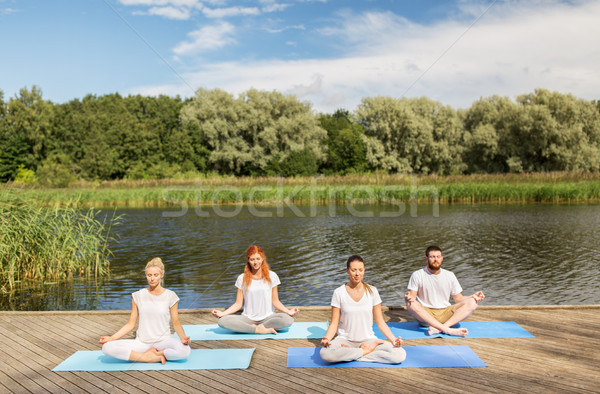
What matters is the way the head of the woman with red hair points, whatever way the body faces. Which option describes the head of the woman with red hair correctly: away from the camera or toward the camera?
toward the camera

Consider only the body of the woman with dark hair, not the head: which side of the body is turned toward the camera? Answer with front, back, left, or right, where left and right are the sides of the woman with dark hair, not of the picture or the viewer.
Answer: front

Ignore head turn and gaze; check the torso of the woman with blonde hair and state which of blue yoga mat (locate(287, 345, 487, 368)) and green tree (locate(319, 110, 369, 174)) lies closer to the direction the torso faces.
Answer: the blue yoga mat

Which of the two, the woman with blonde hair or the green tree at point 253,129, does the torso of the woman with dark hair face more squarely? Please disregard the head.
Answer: the woman with blonde hair

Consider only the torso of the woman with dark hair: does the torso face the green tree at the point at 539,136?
no

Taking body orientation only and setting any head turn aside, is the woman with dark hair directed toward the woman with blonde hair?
no

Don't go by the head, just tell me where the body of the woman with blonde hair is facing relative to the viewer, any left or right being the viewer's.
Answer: facing the viewer

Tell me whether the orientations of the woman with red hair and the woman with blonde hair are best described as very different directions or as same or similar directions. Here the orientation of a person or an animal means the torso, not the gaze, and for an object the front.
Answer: same or similar directions

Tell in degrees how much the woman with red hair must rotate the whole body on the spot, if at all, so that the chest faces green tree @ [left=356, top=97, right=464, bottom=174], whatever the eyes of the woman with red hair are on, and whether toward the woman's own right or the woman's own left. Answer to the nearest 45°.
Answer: approximately 180°

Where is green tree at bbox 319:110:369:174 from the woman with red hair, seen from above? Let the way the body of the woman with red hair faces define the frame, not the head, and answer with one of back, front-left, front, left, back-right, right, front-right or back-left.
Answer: back

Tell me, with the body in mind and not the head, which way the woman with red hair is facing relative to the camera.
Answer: toward the camera

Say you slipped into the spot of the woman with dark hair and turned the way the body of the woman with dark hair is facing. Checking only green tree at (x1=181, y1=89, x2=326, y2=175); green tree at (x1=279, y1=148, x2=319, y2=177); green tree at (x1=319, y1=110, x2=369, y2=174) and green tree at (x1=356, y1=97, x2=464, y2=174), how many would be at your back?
4

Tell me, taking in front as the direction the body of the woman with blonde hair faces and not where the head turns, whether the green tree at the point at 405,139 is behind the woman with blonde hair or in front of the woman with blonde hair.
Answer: behind

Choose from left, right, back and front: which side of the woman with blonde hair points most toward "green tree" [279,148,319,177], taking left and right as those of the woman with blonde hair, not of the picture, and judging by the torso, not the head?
back

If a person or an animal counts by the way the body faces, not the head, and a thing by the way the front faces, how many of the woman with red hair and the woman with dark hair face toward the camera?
2

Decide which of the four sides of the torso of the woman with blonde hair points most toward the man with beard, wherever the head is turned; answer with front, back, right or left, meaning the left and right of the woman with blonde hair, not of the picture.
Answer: left

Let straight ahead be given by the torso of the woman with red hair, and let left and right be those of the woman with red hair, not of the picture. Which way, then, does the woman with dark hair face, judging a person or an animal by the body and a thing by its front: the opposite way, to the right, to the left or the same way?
the same way
